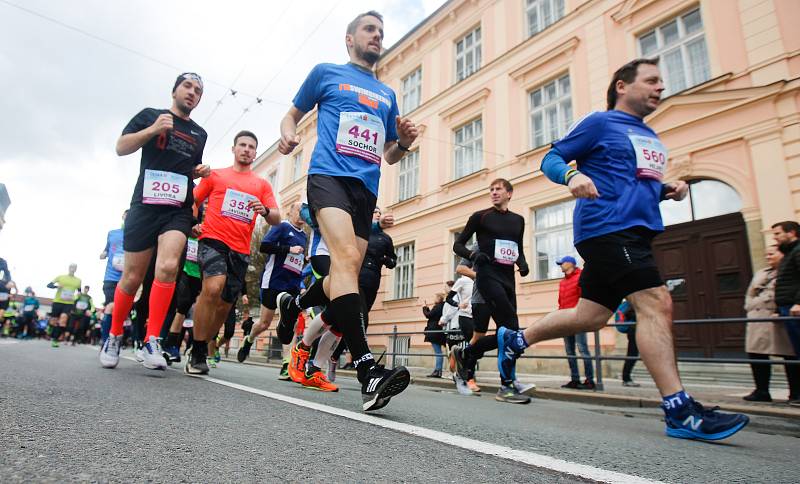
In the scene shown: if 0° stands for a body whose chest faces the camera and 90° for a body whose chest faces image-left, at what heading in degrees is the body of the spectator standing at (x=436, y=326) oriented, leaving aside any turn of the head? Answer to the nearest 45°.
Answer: approximately 90°

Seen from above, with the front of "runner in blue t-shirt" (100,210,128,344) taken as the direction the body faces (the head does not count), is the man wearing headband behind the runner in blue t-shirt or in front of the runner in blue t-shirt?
in front

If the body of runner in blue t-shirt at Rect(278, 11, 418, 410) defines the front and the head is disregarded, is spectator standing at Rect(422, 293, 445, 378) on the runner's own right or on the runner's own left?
on the runner's own left

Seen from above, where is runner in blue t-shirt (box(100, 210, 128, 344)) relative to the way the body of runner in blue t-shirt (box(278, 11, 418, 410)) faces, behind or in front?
behind

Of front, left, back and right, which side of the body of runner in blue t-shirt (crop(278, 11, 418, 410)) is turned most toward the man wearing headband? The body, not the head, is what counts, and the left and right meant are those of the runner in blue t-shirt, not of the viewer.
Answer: back

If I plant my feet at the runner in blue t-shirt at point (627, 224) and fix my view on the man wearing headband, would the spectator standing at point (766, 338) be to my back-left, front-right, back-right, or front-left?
back-right

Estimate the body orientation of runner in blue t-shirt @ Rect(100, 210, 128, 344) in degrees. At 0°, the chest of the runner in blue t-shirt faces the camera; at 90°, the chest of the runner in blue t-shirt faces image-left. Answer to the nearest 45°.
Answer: approximately 315°
